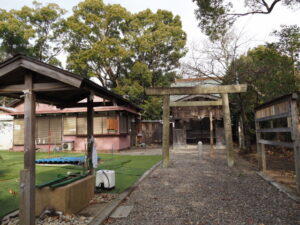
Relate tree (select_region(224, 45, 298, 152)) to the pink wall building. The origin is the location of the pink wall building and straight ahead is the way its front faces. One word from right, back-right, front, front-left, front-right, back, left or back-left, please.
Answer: front-left

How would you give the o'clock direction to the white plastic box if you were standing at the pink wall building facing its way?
The white plastic box is roughly at 12 o'clock from the pink wall building.

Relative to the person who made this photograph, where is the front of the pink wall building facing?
facing the viewer

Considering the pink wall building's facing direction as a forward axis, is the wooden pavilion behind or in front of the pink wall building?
in front

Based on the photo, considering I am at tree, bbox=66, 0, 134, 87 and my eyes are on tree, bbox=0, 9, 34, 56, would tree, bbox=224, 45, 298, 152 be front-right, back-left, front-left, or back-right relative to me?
back-left

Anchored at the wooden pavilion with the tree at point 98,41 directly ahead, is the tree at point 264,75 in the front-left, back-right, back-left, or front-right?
front-right

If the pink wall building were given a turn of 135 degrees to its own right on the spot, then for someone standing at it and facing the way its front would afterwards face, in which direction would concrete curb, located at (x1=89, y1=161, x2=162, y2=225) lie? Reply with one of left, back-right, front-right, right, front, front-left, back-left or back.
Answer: back-left
